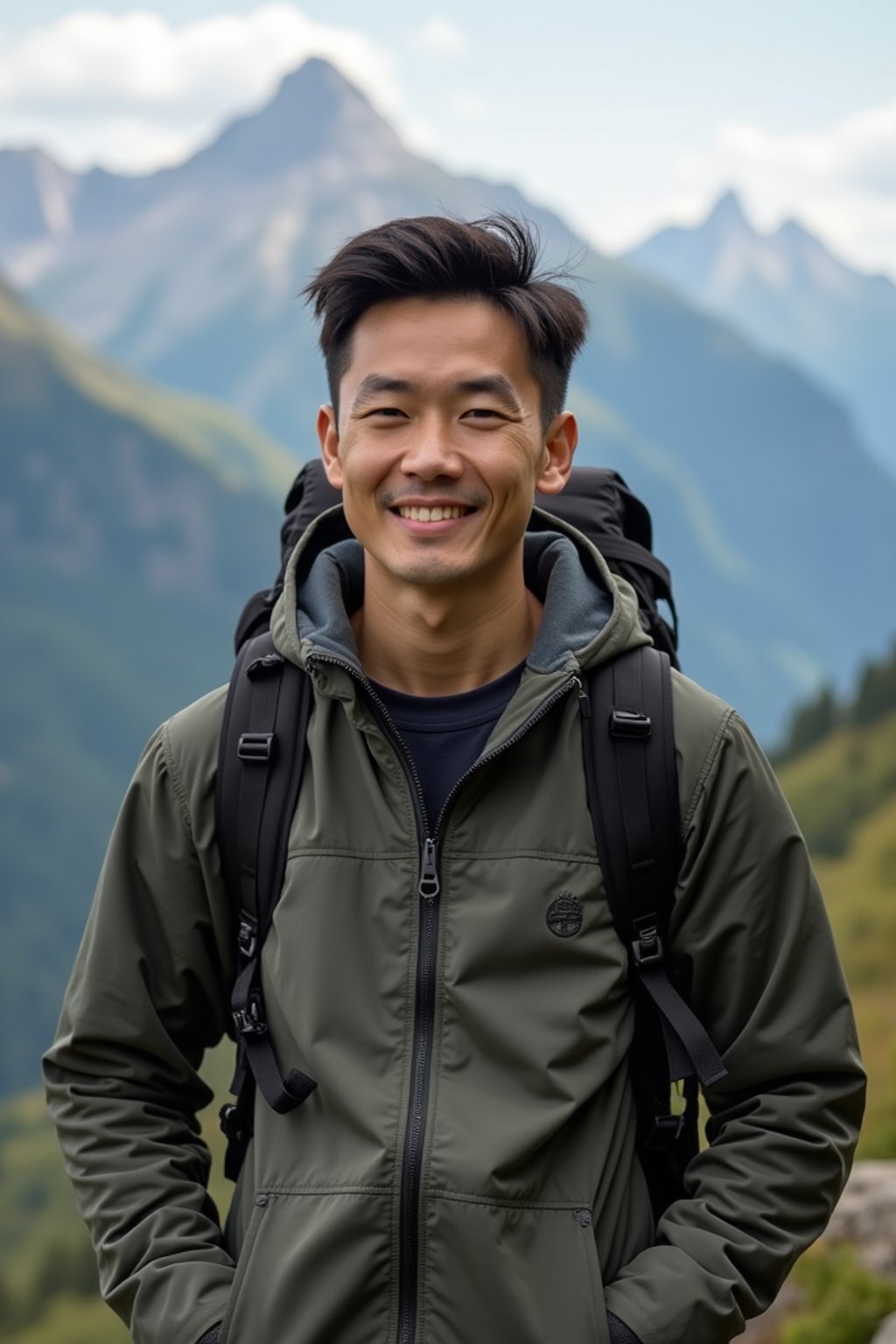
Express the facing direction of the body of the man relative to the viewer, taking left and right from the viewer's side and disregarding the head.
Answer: facing the viewer
